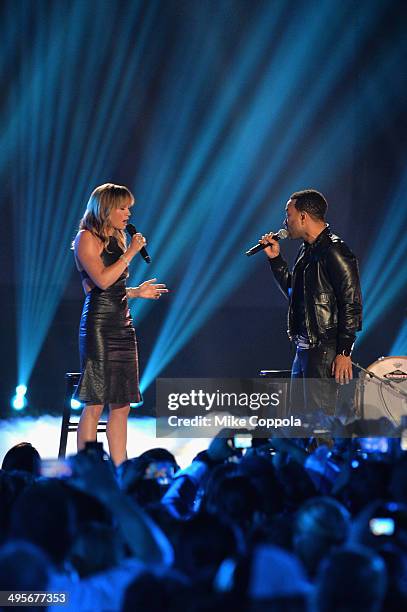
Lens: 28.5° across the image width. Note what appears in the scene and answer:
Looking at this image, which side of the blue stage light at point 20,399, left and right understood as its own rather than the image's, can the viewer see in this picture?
front

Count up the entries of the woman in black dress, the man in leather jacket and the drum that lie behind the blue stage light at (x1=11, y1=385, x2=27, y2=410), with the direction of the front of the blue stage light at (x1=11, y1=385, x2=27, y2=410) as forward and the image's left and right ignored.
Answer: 0

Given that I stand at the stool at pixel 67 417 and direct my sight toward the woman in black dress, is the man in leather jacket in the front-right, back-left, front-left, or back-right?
front-left

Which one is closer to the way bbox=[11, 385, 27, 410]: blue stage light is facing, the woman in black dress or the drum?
the woman in black dress

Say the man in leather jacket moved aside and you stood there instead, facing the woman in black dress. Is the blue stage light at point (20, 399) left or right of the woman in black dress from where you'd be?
right

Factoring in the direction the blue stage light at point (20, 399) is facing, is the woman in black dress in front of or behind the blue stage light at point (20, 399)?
in front

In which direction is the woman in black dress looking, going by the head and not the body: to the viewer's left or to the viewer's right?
to the viewer's right

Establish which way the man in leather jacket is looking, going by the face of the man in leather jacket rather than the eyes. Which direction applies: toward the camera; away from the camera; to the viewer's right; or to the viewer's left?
to the viewer's left
